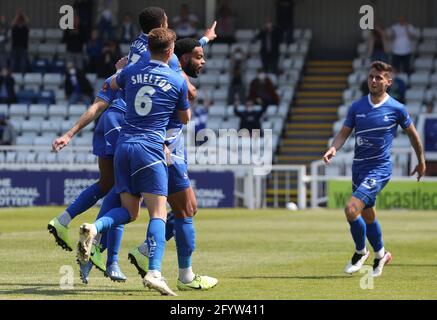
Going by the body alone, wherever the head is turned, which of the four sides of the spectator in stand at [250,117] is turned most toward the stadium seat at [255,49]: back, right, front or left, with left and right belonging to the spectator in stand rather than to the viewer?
back

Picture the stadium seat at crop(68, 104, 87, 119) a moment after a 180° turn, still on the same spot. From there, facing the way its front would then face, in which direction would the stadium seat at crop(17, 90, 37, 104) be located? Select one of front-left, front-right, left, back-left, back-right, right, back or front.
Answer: front-left

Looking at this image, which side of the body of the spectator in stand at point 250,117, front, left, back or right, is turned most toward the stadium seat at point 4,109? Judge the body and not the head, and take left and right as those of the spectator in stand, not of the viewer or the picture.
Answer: right

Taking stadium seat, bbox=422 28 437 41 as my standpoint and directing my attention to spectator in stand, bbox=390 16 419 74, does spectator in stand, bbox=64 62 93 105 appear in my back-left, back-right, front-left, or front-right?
front-right

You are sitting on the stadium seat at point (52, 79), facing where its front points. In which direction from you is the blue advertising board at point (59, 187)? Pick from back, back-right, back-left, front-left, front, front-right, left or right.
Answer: front

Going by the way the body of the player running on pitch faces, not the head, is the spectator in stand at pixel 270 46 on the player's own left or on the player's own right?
on the player's own right

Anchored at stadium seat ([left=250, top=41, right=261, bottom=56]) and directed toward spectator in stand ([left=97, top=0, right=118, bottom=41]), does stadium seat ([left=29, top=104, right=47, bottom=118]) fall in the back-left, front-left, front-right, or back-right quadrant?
front-left

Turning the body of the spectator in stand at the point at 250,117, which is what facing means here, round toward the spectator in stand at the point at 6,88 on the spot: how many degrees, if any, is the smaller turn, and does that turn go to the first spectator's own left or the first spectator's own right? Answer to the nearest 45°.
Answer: approximately 90° to the first spectator's own right

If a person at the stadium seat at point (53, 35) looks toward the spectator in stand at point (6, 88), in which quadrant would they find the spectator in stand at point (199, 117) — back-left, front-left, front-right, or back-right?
front-left

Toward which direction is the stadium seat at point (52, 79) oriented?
toward the camera

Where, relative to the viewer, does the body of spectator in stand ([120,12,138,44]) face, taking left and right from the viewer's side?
facing the viewer

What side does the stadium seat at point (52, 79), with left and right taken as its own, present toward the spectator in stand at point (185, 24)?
left

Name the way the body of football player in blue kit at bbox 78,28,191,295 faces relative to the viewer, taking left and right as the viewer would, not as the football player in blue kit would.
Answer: facing away from the viewer and to the right of the viewer

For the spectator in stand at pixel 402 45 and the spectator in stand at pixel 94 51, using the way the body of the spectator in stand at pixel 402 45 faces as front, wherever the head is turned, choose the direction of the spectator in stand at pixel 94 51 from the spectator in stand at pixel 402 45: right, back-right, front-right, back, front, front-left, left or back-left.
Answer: right

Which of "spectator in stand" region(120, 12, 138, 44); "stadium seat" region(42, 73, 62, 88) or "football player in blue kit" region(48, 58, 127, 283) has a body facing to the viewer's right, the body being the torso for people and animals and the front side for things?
the football player in blue kit
